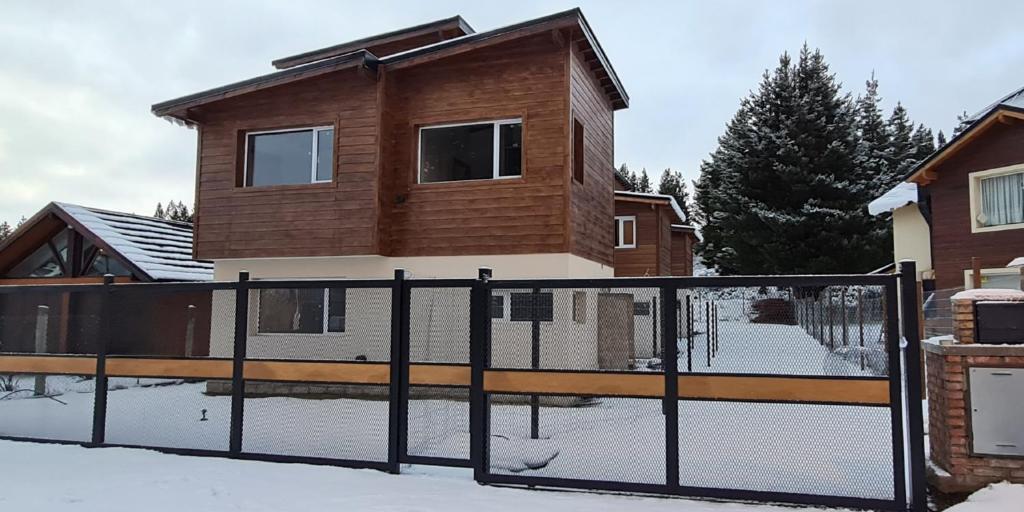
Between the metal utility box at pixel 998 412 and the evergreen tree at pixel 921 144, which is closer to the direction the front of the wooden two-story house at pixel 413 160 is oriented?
the metal utility box

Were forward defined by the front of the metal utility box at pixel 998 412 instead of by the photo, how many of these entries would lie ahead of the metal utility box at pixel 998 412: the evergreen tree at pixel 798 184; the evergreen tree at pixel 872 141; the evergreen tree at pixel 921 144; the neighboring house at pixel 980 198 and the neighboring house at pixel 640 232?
0

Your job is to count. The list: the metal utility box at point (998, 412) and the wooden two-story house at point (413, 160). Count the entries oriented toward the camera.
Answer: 2

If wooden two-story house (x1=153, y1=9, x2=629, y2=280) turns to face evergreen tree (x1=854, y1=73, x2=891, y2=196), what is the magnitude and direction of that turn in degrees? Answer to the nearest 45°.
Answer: approximately 135° to its left

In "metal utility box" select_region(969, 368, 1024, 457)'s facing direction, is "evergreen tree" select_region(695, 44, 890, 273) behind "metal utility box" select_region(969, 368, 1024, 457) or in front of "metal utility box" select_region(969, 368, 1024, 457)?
behind

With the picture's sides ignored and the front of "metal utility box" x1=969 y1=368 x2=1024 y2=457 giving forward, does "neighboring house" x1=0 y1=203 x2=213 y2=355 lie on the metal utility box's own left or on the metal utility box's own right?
on the metal utility box's own right

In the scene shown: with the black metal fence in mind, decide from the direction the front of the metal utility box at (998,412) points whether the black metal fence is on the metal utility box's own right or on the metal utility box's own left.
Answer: on the metal utility box's own right

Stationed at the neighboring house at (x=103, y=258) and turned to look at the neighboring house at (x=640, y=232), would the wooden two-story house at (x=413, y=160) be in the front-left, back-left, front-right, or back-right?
front-right

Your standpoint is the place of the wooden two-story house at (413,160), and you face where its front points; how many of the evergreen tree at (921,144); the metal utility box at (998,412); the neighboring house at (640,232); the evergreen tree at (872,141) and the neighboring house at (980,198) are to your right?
0

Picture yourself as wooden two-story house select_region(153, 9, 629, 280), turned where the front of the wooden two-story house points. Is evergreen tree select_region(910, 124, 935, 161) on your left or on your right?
on your left

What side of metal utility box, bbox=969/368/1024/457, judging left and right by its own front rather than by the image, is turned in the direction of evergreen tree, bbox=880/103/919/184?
back

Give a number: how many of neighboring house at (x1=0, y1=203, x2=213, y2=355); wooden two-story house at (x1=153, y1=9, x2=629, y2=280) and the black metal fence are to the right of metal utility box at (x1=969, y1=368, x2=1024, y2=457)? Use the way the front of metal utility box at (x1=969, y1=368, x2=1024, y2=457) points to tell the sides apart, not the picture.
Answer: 3

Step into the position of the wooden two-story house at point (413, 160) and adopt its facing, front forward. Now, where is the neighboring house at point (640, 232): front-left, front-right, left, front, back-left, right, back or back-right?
back-left

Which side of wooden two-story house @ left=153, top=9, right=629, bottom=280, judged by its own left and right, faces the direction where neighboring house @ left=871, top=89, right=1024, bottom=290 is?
left

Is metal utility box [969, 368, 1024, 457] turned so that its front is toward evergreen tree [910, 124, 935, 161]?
no

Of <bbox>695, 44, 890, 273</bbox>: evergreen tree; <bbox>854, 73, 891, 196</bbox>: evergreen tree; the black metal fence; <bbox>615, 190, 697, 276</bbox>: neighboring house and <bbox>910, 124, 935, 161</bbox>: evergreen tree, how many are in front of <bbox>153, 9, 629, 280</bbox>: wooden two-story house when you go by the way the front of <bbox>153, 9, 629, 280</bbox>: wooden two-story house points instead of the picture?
1

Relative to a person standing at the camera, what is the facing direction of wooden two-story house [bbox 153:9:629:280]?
facing the viewer

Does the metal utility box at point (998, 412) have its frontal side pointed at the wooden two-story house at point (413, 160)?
no
